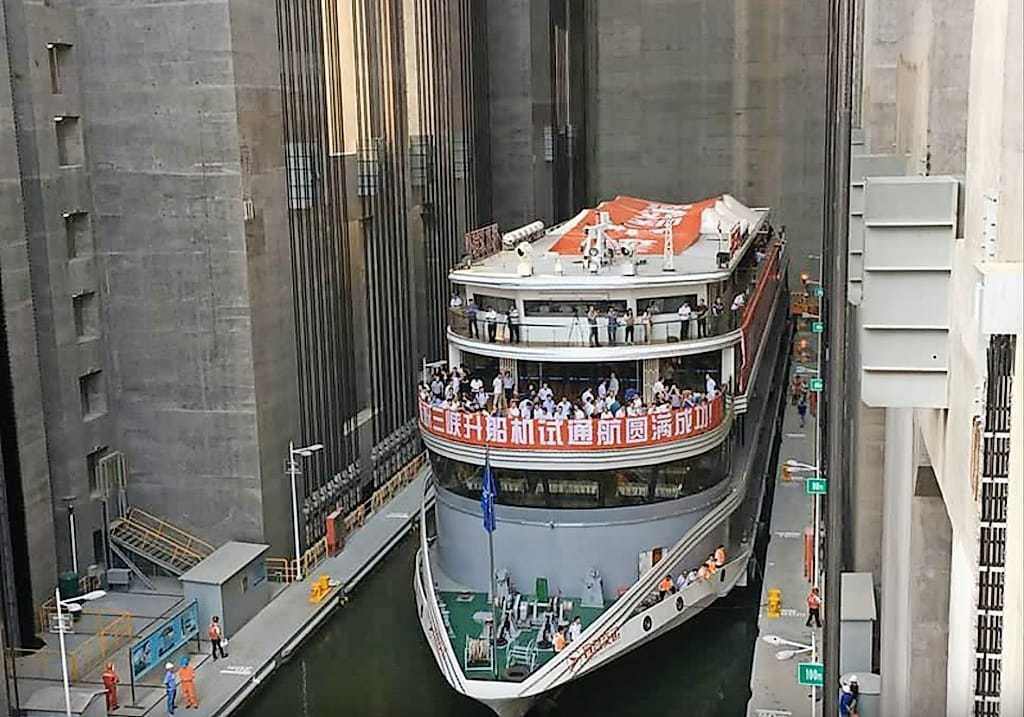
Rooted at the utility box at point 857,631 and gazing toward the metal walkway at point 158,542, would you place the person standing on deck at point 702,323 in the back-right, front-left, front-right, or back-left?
front-right

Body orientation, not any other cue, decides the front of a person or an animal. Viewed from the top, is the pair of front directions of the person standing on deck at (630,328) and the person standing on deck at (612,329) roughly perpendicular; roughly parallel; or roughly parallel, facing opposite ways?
roughly parallel

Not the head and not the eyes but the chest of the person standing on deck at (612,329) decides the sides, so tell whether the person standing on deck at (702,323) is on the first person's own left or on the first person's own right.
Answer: on the first person's own left

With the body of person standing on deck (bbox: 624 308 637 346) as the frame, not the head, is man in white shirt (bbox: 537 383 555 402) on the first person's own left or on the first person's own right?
on the first person's own right

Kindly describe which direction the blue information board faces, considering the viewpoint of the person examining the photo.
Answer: facing the viewer and to the right of the viewer

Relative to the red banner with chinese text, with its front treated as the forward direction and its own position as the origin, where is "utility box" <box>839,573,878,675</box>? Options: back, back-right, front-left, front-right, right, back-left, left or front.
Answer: front-left

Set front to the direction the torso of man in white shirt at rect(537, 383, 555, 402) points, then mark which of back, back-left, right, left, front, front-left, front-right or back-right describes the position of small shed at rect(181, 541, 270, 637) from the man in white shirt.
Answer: right

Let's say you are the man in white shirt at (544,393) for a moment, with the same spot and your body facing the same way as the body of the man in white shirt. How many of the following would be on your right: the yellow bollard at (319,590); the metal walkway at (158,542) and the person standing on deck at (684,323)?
2

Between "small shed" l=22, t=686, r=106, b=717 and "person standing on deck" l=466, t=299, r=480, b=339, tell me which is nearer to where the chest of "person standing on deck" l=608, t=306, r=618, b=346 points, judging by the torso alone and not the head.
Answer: the small shed

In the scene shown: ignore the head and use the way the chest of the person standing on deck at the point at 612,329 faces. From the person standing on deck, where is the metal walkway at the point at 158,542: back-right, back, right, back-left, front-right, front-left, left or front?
right

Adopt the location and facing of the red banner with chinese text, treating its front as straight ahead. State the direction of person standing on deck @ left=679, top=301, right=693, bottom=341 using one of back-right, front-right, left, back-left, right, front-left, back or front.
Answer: back-left

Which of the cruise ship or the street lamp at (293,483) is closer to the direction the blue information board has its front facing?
the cruise ship

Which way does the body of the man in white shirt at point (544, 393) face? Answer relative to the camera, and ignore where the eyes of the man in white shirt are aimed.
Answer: toward the camera

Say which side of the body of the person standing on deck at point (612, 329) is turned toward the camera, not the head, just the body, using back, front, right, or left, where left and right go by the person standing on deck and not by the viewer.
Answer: front

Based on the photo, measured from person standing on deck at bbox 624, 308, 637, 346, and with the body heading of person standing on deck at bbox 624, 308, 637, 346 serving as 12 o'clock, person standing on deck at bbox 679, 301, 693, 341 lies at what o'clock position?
person standing on deck at bbox 679, 301, 693, 341 is roughly at 8 o'clock from person standing on deck at bbox 624, 308, 637, 346.

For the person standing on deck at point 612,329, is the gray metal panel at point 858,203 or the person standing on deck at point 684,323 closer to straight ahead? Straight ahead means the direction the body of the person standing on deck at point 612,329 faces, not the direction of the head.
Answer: the gray metal panel

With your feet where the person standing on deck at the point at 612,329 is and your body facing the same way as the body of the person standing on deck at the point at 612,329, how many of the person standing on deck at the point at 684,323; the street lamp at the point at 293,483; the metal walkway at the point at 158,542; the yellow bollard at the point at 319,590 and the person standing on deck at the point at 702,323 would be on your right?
3
